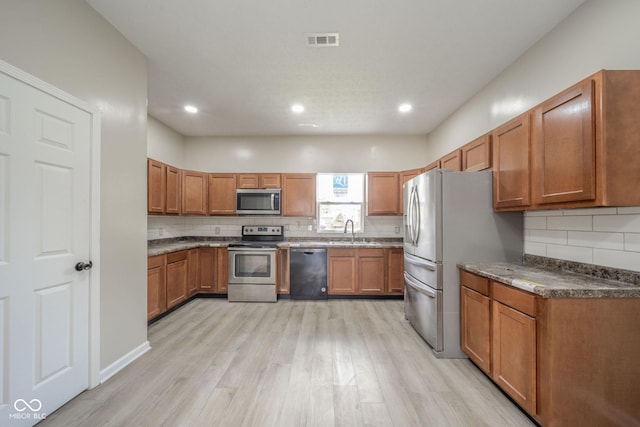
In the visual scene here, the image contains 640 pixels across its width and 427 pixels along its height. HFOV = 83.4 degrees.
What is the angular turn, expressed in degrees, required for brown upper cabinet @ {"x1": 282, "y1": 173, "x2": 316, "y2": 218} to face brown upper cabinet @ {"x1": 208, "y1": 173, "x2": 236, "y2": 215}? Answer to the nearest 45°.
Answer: approximately 90° to its right

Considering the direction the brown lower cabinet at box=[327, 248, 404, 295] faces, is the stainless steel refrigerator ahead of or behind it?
ahead

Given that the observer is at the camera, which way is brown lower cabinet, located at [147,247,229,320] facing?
facing the viewer and to the right of the viewer

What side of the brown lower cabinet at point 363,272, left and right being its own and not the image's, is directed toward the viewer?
front

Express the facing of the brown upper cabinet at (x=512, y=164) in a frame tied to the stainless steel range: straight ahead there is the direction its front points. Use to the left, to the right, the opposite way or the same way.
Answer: to the right

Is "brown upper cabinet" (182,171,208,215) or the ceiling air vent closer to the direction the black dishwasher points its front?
the ceiling air vent

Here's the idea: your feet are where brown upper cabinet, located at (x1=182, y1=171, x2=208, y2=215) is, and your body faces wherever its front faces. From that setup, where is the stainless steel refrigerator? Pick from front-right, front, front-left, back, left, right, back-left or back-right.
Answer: front

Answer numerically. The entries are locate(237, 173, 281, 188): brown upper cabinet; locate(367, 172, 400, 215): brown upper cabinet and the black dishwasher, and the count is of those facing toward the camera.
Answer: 3

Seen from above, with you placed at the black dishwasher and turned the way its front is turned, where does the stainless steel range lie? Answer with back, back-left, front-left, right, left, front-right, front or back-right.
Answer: right

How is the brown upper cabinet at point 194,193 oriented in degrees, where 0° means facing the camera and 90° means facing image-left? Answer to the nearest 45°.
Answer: approximately 315°
